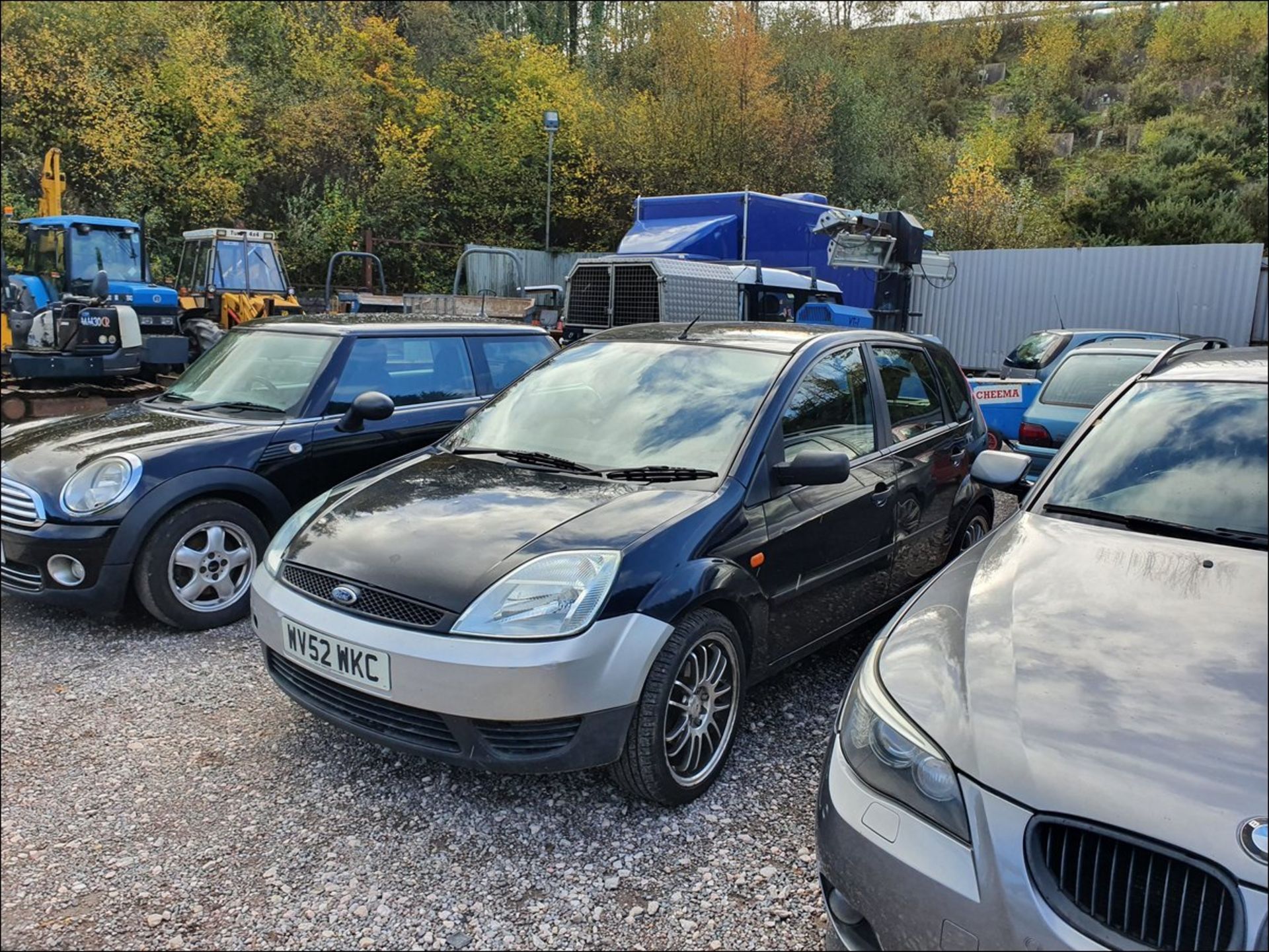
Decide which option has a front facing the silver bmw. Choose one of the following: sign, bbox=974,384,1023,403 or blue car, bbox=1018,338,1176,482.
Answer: the sign

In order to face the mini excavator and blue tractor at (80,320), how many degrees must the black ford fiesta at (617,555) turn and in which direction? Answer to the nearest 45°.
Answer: approximately 90° to its right

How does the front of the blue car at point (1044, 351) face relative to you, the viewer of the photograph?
facing away from the viewer and to the right of the viewer

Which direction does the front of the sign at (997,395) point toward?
toward the camera

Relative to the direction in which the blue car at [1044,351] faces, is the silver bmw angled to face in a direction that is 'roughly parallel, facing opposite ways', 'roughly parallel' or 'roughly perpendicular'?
roughly parallel, facing opposite ways

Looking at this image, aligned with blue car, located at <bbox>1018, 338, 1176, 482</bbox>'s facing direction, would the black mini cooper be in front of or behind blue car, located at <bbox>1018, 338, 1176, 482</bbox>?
behind

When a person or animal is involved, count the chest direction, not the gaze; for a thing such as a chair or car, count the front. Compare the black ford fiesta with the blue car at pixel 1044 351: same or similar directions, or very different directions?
very different directions

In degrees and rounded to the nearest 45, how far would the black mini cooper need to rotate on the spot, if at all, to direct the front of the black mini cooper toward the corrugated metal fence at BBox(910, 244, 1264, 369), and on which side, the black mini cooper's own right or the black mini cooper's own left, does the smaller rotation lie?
approximately 180°

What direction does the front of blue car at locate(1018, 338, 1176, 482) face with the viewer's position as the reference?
facing away from the viewer and to the right of the viewer

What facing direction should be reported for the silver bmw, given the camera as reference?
facing the viewer and to the left of the viewer

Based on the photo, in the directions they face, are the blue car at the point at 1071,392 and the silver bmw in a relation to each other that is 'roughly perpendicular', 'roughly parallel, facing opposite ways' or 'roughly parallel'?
roughly parallel, facing opposite ways

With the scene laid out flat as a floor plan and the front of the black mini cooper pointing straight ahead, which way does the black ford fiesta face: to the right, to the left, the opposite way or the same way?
the same way
